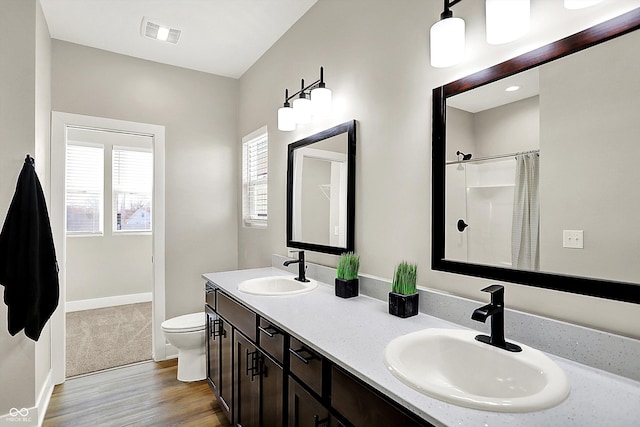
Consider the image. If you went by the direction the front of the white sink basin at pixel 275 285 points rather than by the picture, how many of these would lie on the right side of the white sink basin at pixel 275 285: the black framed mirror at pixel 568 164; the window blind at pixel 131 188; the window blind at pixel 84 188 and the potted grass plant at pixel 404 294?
2

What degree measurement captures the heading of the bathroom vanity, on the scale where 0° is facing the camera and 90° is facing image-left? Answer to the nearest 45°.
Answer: approximately 45°

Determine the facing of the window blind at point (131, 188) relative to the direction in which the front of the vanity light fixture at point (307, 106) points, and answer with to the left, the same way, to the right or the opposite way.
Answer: to the left

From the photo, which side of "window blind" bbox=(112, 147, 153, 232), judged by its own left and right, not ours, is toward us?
front

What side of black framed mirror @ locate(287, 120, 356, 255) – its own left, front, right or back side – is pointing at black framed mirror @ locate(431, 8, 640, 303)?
left

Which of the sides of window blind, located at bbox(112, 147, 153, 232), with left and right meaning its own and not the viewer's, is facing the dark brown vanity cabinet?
front

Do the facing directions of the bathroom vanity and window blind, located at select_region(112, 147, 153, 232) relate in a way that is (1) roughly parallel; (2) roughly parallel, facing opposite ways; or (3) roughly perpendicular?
roughly perpendicular

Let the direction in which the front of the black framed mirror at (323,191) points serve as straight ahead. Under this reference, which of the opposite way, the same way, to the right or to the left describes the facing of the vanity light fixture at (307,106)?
the same way

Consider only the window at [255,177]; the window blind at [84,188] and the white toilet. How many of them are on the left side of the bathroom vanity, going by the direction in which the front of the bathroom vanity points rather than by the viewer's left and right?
0

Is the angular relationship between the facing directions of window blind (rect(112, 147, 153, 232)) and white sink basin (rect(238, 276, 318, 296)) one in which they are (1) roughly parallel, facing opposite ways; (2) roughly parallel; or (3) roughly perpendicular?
roughly perpendicular

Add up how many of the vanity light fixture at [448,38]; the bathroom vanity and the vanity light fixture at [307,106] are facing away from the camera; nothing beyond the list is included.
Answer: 0

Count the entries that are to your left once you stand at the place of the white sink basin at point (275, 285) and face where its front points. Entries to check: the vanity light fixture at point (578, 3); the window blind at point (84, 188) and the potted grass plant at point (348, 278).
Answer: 2

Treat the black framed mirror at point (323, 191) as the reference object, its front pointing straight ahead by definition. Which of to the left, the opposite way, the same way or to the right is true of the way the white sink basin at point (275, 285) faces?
the same way

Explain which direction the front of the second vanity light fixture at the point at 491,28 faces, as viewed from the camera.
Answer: facing the viewer and to the left of the viewer

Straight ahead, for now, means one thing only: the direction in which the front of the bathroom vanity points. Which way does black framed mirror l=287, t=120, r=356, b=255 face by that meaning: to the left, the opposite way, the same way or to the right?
the same way
